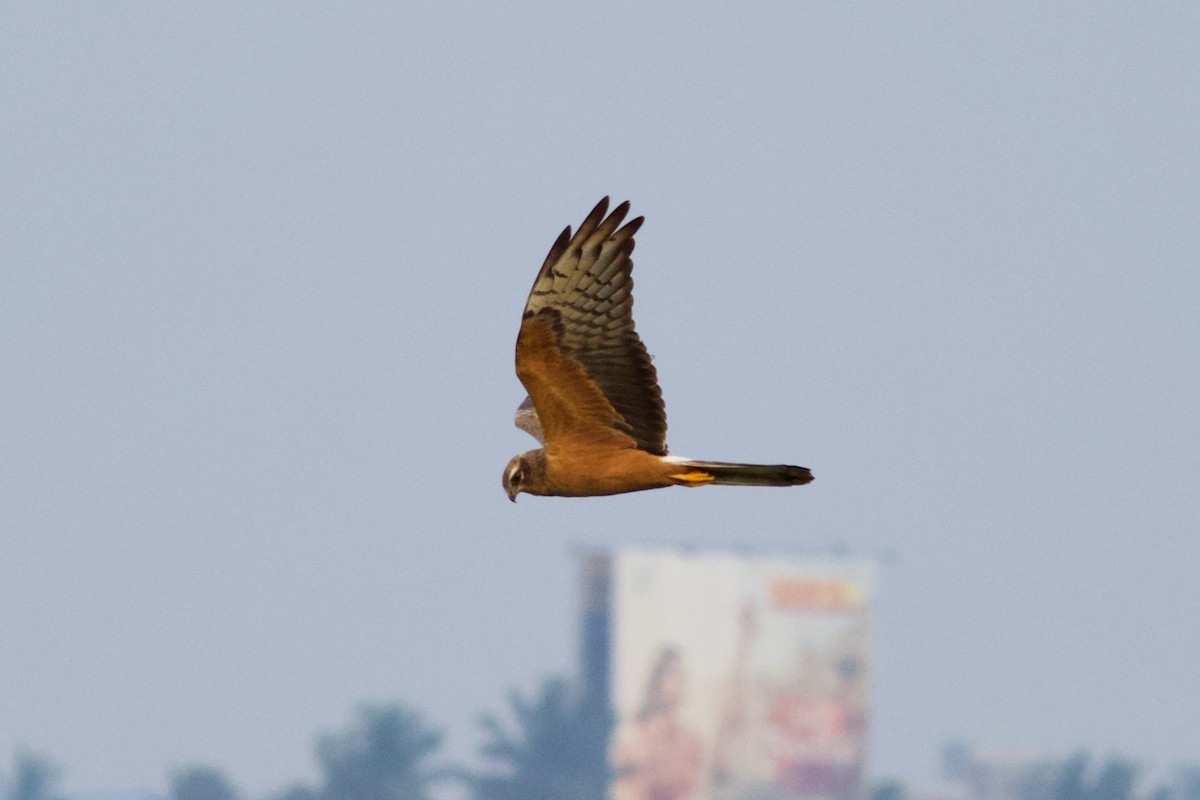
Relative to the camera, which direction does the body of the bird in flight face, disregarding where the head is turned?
to the viewer's left
